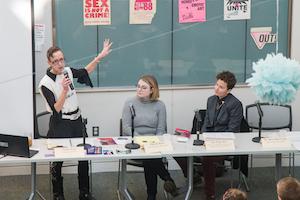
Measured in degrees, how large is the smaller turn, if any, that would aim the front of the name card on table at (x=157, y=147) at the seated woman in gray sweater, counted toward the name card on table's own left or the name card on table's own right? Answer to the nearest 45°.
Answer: approximately 180°

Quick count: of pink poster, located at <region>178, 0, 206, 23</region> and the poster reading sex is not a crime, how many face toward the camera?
2

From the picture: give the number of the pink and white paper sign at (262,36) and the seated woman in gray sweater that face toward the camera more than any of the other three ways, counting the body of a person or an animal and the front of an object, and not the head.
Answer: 2

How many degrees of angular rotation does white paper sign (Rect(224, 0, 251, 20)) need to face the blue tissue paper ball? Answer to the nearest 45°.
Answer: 0° — it already faces it

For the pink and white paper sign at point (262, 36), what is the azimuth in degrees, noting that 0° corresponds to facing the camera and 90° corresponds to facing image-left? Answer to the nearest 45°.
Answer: approximately 0°

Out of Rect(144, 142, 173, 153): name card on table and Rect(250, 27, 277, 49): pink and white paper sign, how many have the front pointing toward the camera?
2
